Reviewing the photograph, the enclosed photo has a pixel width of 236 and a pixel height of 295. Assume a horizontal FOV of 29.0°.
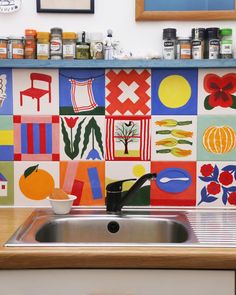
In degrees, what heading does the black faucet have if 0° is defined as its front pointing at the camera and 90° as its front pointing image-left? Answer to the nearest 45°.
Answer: approximately 270°

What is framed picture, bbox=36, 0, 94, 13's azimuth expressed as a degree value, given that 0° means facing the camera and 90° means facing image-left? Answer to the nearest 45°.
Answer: approximately 0°

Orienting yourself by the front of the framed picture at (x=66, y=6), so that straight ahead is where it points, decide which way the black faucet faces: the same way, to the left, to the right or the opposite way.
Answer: to the left

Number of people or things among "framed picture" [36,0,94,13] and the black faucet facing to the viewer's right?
1

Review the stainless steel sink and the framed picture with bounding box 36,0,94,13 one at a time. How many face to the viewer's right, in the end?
0
